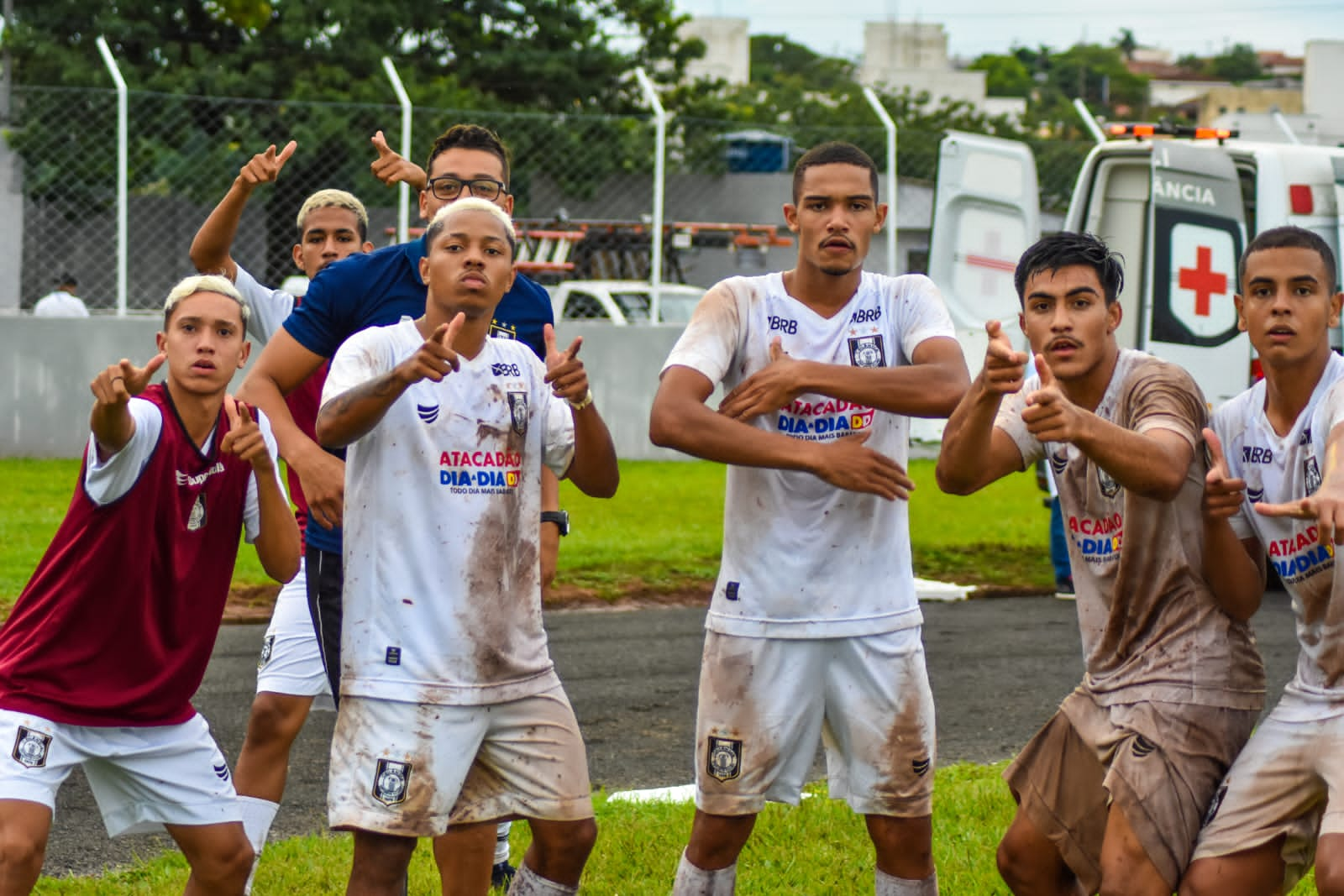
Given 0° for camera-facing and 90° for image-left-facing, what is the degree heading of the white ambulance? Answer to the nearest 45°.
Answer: approximately 225°

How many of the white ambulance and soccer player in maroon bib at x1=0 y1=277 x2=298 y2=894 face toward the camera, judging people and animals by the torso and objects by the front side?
1

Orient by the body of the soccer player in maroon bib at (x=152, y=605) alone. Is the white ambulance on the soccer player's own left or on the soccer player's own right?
on the soccer player's own left

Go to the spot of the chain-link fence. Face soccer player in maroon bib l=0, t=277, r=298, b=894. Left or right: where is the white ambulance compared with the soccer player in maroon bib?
left

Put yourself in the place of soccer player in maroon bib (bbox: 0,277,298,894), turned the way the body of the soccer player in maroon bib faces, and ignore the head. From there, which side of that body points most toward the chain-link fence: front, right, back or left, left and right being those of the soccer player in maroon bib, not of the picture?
back

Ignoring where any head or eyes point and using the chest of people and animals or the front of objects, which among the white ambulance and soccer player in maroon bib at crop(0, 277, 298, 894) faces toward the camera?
the soccer player in maroon bib

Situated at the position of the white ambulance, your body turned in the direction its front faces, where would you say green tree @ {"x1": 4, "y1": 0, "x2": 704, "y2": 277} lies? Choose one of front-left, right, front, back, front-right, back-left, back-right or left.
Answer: left

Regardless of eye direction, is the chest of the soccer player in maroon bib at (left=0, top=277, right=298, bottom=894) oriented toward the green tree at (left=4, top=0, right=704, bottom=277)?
no

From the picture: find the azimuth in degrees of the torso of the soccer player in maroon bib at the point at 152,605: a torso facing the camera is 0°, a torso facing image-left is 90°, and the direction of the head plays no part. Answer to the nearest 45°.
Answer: approximately 0°

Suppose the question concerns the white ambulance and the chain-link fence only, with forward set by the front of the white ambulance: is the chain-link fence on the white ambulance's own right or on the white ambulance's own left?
on the white ambulance's own left

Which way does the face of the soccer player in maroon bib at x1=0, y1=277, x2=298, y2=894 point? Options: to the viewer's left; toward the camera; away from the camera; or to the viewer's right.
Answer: toward the camera
